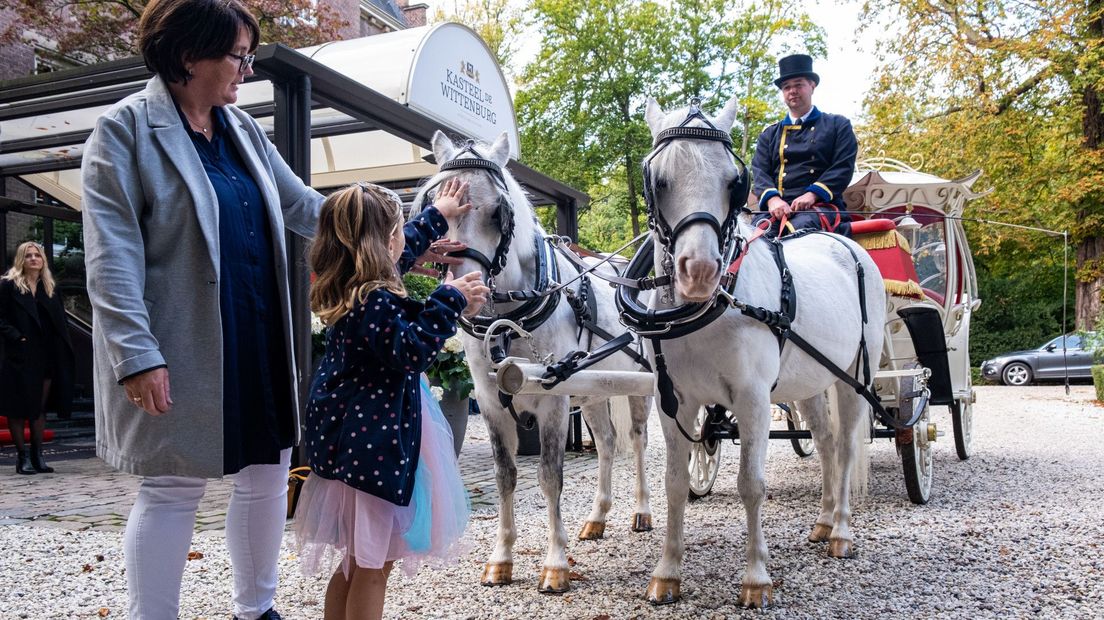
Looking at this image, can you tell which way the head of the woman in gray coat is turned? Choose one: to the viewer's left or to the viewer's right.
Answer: to the viewer's right

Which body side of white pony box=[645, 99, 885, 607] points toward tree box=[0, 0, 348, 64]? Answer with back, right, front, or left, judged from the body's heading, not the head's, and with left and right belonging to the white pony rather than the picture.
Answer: right

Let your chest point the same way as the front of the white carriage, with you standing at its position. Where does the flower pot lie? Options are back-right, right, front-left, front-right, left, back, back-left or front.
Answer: front-right

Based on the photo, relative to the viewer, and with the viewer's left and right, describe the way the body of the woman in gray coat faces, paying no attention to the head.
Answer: facing the viewer and to the right of the viewer

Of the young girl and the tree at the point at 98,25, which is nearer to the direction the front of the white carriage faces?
the young girl

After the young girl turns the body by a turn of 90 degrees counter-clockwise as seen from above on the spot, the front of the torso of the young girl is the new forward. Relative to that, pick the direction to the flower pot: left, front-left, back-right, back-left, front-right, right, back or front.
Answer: front-right

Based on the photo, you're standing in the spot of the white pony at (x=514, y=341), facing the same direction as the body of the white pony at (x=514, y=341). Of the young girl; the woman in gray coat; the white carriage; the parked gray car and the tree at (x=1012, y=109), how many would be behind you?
3

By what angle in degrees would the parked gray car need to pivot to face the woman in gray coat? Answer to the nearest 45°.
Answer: approximately 90° to its left

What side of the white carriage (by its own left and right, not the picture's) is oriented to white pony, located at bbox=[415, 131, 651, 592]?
front

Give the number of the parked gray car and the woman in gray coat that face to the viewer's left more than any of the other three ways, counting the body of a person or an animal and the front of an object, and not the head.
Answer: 1

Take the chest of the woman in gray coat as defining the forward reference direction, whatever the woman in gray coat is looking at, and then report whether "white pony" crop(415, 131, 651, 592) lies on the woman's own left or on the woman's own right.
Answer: on the woman's own left

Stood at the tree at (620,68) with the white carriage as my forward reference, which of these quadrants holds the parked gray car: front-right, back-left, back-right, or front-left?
front-left
